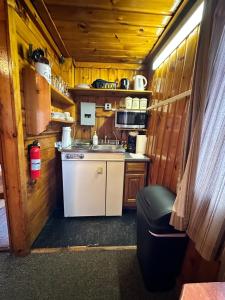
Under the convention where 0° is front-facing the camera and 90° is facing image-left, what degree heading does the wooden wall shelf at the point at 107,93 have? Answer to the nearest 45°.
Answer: approximately 0°

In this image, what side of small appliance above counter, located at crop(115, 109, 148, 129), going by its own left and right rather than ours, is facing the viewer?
front

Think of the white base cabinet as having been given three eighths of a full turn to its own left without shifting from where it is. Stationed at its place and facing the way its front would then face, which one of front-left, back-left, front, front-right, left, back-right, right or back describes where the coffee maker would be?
front

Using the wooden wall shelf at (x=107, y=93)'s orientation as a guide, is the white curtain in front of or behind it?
in front

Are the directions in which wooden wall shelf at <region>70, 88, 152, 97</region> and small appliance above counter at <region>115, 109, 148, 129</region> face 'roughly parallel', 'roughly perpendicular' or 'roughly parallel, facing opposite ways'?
roughly parallel

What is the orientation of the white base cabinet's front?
toward the camera

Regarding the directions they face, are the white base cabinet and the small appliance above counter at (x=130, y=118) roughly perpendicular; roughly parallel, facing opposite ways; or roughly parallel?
roughly parallel

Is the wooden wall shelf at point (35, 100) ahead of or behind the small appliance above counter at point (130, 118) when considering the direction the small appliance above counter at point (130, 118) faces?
ahead

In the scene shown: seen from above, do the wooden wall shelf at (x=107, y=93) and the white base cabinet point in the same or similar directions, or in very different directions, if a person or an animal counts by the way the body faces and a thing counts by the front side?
same or similar directions

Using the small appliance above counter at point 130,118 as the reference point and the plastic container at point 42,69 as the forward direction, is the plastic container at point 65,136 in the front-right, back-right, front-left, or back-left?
front-right
